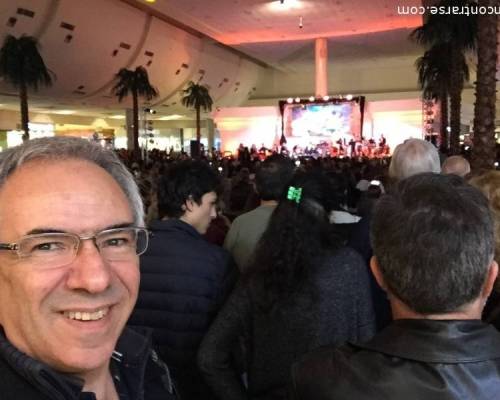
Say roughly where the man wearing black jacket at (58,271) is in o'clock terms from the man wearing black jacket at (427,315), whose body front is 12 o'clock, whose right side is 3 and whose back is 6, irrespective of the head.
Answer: the man wearing black jacket at (58,271) is roughly at 8 o'clock from the man wearing black jacket at (427,315).

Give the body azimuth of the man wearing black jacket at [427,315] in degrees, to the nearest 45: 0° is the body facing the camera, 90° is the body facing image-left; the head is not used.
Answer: approximately 180°

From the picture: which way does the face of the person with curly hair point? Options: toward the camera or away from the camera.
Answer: away from the camera

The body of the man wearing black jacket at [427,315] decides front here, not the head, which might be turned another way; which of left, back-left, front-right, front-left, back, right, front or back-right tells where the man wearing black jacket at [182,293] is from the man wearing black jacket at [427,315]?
front-left

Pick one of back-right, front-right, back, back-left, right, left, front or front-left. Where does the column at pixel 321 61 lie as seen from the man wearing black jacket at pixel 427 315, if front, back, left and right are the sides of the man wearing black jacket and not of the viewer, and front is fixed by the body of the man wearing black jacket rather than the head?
front

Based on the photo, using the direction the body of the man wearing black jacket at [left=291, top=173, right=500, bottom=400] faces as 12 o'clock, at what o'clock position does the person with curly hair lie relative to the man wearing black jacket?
The person with curly hair is roughly at 11 o'clock from the man wearing black jacket.

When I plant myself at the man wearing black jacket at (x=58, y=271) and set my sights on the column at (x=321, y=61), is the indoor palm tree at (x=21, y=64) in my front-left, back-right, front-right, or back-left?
front-left

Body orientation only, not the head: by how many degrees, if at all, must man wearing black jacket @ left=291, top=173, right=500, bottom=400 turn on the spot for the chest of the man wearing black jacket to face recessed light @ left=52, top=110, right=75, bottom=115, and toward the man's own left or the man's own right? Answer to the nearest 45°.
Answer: approximately 45° to the man's own left

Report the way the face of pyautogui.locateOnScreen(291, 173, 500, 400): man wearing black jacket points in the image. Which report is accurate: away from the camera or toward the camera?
away from the camera

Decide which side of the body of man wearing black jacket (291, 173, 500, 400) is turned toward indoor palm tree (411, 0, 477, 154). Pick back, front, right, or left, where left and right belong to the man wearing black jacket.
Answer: front

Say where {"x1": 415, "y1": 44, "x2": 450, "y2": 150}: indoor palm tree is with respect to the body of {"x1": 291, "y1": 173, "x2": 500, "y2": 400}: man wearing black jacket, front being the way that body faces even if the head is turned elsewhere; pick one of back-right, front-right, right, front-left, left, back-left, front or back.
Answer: front
